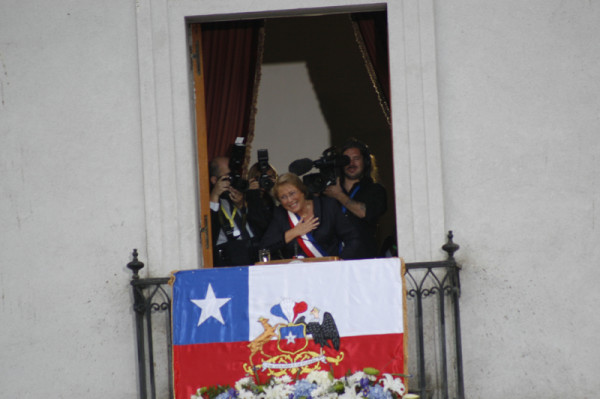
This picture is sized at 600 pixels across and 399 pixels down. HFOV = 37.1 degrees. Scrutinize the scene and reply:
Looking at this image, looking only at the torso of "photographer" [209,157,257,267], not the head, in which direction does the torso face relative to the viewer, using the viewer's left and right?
facing the viewer and to the right of the viewer

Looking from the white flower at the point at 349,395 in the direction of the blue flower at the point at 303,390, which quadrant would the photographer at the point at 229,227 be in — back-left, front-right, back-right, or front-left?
front-right

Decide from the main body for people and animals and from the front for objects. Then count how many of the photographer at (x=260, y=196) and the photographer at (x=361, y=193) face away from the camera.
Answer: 0

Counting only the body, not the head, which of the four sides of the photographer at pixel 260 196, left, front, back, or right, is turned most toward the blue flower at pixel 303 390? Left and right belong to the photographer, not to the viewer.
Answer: front

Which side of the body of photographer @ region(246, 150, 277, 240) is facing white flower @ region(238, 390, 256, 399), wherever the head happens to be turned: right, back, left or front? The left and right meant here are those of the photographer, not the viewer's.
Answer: front

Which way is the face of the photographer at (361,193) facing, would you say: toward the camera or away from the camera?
toward the camera

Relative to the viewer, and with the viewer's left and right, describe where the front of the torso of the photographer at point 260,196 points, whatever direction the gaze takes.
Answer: facing the viewer

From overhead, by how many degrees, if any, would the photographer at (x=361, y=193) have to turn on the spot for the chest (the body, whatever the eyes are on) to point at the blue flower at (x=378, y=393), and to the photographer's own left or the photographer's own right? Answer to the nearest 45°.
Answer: approximately 45° to the photographer's own left

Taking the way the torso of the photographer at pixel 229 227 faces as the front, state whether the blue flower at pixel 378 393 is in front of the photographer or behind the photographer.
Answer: in front

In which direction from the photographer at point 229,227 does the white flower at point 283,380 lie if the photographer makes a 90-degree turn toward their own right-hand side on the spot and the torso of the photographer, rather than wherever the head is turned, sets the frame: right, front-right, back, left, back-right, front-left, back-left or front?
front-left

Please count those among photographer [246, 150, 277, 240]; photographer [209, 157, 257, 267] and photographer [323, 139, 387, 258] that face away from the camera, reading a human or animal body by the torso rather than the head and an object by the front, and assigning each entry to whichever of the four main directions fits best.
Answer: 0

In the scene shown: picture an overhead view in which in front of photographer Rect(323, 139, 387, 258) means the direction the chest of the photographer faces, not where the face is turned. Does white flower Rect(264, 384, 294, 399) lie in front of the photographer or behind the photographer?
in front

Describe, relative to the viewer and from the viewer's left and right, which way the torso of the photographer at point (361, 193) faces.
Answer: facing the viewer and to the left of the viewer

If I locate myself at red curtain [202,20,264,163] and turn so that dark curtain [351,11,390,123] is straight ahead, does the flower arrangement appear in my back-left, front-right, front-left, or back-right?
front-right

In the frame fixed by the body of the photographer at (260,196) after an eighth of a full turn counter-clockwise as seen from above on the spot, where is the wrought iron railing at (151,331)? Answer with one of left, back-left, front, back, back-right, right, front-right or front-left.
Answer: right
